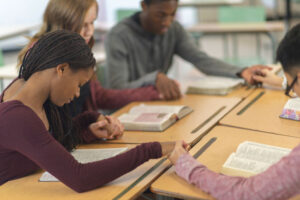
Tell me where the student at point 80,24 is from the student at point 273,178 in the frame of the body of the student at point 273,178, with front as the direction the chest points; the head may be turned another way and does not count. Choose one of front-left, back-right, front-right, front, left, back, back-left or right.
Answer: front-right

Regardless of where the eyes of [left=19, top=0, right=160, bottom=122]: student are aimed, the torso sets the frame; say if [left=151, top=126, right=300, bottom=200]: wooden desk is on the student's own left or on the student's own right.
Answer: on the student's own right

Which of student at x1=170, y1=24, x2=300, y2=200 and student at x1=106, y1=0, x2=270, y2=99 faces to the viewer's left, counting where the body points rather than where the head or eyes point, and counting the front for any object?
student at x1=170, y1=24, x2=300, y2=200

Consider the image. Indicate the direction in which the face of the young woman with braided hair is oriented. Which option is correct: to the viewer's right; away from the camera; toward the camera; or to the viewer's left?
to the viewer's right

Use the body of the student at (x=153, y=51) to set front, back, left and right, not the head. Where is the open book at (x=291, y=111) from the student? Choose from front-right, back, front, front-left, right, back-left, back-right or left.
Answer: front

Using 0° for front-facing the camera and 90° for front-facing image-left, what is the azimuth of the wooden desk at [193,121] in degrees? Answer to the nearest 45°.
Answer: approximately 90°

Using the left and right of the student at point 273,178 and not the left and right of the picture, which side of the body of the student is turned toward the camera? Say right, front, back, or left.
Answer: left

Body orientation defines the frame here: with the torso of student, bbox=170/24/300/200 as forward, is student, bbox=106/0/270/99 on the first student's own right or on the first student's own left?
on the first student's own right

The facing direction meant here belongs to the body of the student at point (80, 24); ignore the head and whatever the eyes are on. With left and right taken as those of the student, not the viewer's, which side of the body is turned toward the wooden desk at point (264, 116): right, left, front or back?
front

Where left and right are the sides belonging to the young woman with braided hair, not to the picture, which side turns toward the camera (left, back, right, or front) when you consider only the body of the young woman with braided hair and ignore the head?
right

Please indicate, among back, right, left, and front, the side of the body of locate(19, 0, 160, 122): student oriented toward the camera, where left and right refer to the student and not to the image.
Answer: right

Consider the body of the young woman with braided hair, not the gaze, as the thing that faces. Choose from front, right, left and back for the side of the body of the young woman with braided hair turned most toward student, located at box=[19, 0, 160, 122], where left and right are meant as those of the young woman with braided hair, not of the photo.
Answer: left

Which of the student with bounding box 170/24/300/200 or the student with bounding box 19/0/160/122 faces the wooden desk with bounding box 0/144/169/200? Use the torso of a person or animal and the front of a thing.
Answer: the student with bounding box 170/24/300/200
